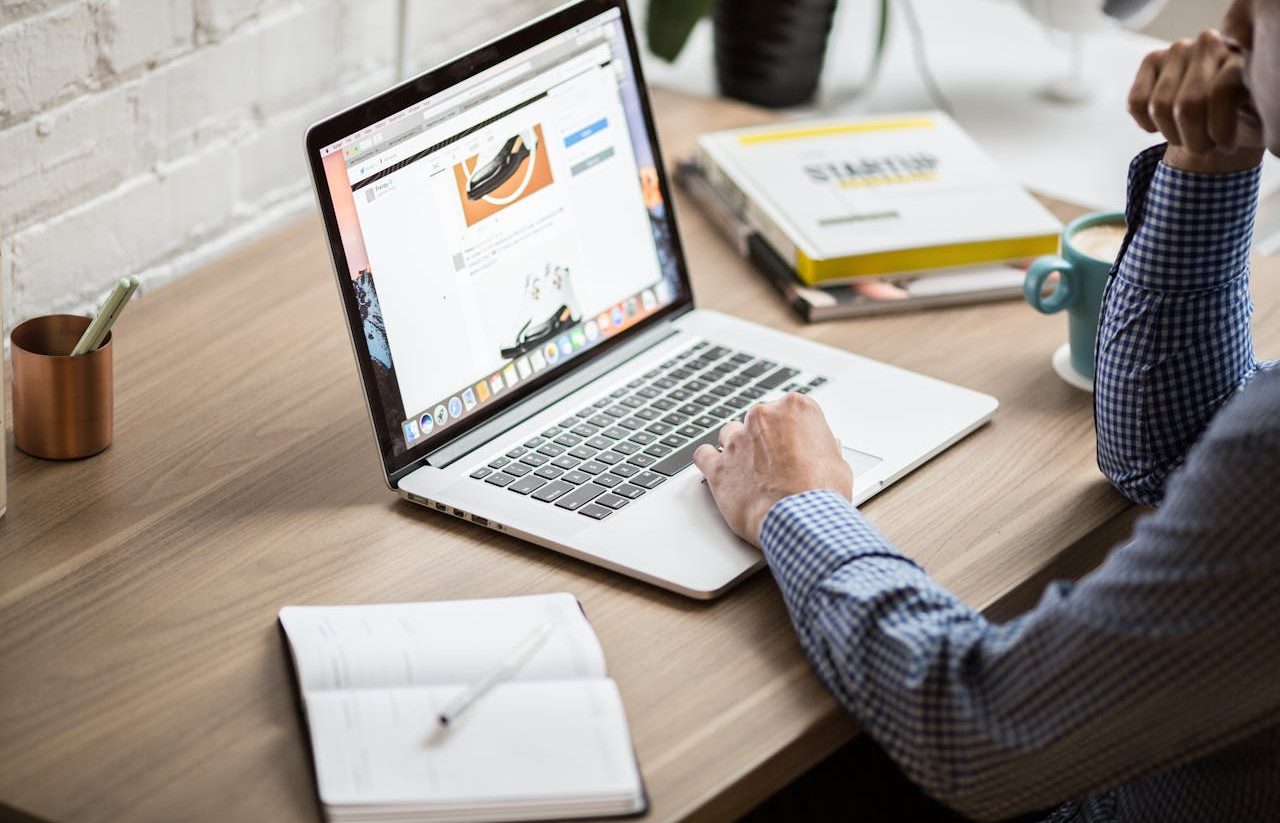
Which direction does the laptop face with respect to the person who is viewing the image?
facing the viewer and to the right of the viewer

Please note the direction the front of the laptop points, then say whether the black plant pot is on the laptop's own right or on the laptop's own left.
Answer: on the laptop's own left
